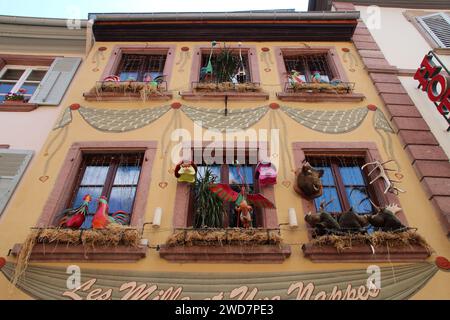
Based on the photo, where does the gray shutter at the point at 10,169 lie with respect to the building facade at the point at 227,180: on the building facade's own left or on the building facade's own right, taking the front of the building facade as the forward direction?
on the building facade's own right

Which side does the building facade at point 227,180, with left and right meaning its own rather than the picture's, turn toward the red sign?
left

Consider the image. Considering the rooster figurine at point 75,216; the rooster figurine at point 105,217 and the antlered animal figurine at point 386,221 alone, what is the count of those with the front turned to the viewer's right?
1

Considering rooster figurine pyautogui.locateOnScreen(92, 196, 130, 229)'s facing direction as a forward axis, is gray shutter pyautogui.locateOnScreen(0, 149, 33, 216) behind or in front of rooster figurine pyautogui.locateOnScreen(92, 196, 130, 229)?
in front

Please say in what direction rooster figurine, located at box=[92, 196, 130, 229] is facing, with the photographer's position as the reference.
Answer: facing to the left of the viewer

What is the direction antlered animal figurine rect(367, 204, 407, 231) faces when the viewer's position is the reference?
facing to the left of the viewer

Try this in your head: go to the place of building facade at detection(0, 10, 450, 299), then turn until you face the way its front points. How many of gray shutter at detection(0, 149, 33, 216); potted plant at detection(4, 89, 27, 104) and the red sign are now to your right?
2

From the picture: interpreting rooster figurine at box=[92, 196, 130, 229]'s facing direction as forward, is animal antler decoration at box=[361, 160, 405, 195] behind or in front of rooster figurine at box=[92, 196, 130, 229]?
behind
